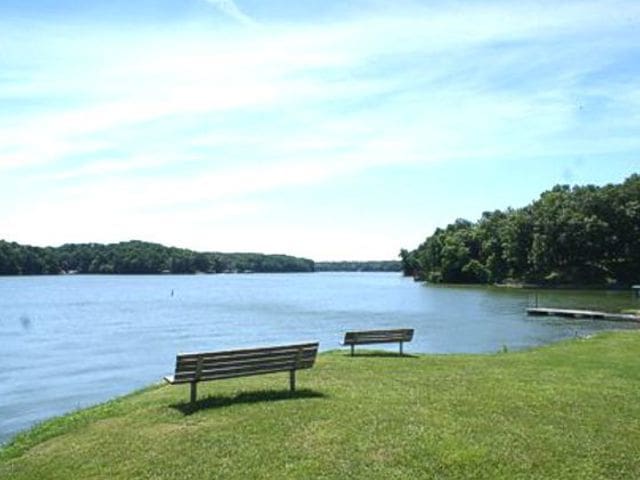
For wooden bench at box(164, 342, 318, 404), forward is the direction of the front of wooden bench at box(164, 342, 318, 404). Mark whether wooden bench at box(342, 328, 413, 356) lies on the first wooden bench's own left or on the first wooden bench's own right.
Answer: on the first wooden bench's own right

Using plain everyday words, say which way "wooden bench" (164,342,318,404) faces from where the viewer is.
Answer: facing away from the viewer and to the left of the viewer
